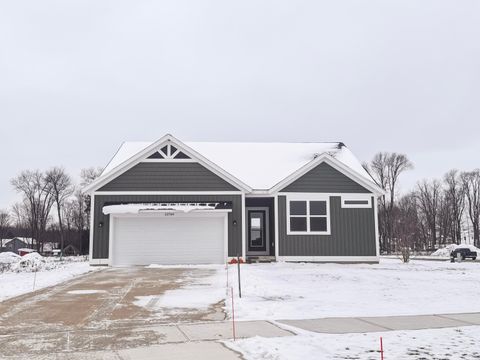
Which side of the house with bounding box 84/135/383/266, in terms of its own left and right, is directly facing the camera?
front

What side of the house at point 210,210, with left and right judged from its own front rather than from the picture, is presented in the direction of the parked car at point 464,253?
left
